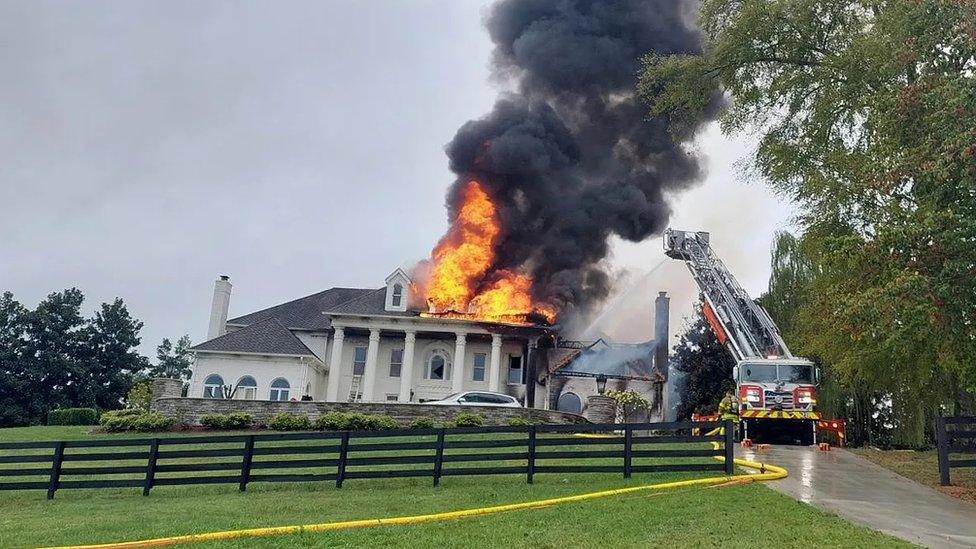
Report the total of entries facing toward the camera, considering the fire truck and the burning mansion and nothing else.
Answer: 2

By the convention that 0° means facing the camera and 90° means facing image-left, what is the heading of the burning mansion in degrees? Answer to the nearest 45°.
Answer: approximately 0°

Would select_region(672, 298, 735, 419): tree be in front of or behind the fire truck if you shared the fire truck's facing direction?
behind

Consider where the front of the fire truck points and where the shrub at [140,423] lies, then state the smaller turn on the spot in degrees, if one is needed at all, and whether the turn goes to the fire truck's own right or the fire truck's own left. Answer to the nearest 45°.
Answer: approximately 90° to the fire truck's own right

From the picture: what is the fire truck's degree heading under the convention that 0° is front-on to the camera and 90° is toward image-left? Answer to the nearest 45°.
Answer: approximately 0°

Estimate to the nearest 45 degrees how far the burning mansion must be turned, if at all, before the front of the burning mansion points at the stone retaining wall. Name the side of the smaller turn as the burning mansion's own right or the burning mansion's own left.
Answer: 0° — it already faces it

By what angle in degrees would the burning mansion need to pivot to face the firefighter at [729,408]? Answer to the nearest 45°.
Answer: approximately 45° to its left

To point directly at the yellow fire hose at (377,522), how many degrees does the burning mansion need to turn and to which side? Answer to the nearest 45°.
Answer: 0° — it already faces it
